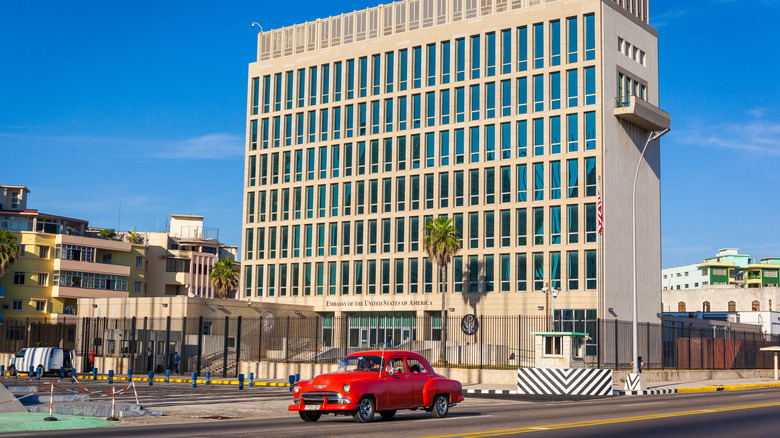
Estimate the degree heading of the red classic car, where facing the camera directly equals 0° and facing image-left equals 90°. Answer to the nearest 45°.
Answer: approximately 45°

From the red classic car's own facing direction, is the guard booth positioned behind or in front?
behind
